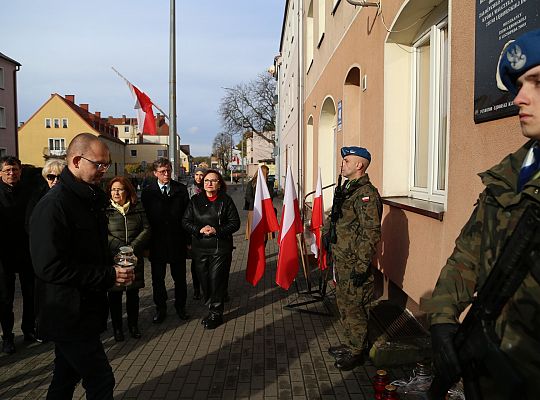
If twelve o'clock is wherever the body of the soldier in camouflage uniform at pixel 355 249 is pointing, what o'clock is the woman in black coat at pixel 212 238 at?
The woman in black coat is roughly at 1 o'clock from the soldier in camouflage uniform.

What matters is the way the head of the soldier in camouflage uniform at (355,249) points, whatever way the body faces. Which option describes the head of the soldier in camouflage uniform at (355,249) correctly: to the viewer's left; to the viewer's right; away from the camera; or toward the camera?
to the viewer's left

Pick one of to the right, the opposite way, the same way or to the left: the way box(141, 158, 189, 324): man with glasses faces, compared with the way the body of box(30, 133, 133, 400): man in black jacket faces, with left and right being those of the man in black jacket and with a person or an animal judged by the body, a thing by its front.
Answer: to the right

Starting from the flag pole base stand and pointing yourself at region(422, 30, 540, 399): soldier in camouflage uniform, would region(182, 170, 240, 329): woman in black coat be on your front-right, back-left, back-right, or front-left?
front-right

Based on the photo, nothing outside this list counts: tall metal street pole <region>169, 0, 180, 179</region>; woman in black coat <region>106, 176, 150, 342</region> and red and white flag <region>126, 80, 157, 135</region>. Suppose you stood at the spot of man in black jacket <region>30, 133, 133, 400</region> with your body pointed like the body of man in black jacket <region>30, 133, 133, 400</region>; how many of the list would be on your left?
3

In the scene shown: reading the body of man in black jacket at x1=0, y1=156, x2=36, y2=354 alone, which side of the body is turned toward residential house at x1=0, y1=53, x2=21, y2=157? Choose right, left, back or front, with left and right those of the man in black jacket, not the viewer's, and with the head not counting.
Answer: back

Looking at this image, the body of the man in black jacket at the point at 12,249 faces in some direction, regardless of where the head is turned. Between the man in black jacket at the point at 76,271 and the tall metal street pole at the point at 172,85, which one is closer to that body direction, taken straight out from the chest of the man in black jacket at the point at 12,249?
the man in black jacket

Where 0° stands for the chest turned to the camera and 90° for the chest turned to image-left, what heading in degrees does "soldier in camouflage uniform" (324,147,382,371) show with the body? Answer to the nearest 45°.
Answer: approximately 90°

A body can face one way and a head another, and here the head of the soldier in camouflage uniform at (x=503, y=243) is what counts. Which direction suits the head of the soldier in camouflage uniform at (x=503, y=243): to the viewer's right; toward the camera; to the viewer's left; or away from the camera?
to the viewer's left

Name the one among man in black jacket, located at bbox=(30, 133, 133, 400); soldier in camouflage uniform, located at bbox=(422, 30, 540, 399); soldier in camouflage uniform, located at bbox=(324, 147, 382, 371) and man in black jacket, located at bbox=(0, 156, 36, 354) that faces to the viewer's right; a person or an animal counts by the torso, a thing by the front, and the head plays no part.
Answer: man in black jacket, located at bbox=(30, 133, 133, 400)

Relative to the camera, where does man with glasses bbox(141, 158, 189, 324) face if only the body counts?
toward the camera

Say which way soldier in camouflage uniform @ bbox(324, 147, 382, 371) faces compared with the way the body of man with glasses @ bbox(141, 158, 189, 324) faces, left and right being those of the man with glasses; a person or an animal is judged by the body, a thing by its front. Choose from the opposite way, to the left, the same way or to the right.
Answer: to the right

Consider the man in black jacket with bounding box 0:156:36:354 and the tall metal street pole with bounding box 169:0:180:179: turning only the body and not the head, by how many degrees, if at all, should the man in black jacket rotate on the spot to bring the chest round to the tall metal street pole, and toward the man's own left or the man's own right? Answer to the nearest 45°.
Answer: approximately 135° to the man's own left

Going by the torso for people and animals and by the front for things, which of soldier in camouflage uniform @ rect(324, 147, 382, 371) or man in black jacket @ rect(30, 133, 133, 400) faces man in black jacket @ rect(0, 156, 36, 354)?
the soldier in camouflage uniform

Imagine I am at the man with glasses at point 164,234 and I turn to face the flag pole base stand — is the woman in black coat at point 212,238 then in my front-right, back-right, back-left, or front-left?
front-right

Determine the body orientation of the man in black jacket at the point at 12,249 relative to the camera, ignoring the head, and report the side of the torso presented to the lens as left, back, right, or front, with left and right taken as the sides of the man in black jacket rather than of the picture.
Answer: front
